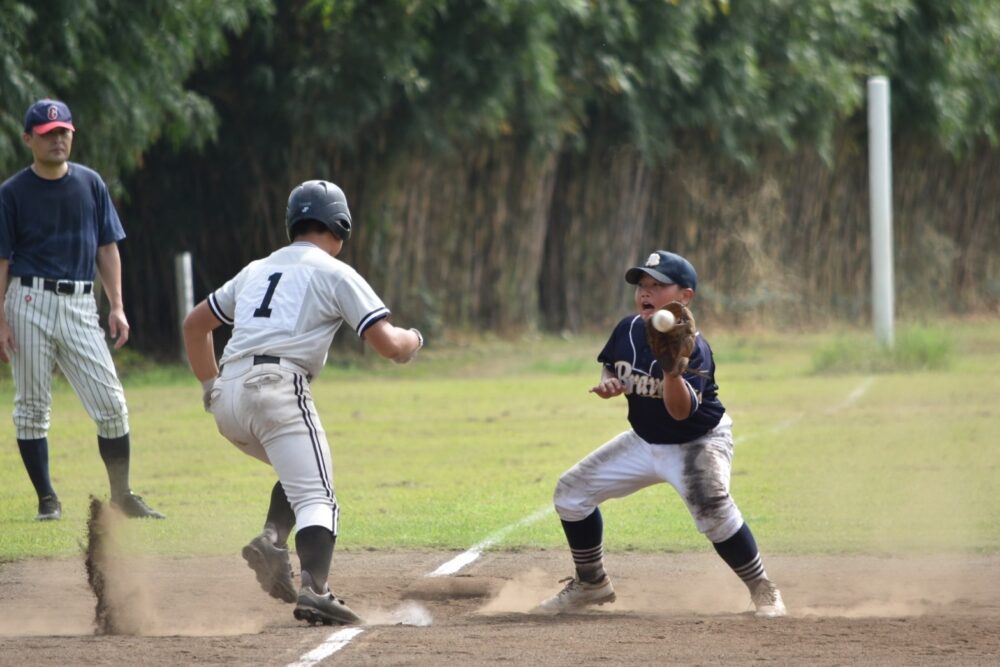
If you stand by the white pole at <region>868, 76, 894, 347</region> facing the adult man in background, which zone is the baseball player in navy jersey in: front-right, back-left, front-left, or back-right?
front-left

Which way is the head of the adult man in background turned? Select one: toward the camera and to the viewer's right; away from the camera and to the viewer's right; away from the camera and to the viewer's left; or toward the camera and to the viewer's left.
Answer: toward the camera and to the viewer's right

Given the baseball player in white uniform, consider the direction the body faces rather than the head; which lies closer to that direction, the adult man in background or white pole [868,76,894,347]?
the white pole

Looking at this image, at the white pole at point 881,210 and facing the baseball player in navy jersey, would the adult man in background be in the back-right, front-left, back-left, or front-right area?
front-right

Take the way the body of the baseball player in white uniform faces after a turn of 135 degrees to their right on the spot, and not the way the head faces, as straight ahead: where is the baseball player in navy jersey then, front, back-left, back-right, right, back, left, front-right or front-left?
left

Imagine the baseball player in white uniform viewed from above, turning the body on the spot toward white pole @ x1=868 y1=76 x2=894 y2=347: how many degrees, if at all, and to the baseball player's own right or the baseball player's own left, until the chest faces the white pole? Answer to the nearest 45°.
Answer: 0° — they already face it

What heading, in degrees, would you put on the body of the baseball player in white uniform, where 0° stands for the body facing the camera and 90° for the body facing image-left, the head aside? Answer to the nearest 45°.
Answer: approximately 225°

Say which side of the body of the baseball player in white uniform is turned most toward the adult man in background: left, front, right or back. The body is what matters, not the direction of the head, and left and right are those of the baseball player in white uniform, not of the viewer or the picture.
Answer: left
